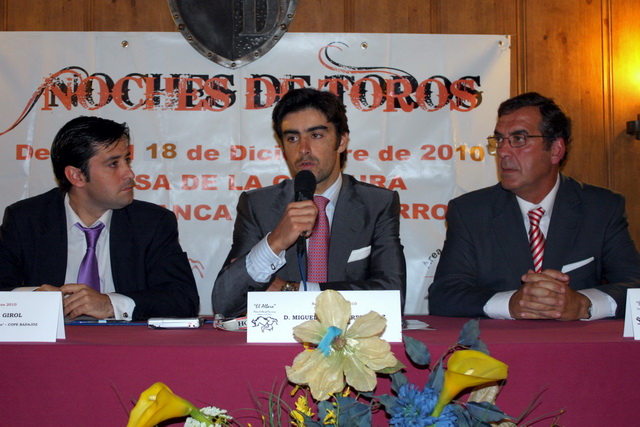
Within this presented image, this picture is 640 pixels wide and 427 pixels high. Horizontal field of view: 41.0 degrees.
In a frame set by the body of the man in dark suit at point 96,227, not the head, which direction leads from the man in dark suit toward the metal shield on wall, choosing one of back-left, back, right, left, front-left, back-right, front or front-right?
back-left

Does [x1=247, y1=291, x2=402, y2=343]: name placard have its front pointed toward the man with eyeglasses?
no

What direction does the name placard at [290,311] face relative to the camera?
toward the camera

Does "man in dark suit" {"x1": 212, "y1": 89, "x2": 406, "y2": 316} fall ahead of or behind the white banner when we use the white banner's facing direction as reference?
ahead

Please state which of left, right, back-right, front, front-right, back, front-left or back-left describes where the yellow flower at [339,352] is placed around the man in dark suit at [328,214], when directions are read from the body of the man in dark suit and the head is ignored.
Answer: front

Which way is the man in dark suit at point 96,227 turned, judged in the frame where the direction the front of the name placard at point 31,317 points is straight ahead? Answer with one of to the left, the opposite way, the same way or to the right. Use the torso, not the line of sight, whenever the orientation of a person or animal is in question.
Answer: the same way

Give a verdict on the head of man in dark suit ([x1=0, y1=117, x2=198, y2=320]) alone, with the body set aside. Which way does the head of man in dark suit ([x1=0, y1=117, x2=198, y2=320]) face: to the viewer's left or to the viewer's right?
to the viewer's right

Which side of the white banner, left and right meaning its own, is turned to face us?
front

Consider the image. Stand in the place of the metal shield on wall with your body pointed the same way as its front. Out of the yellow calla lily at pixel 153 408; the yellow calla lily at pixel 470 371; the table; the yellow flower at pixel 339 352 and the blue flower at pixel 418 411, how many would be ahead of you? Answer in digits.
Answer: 5

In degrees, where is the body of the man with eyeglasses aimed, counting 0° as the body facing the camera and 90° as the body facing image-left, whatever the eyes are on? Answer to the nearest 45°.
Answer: approximately 0°

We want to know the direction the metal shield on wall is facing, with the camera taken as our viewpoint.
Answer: facing the viewer

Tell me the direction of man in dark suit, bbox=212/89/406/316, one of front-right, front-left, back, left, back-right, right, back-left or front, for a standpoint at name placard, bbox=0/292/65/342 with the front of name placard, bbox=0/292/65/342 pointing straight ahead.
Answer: back-left
